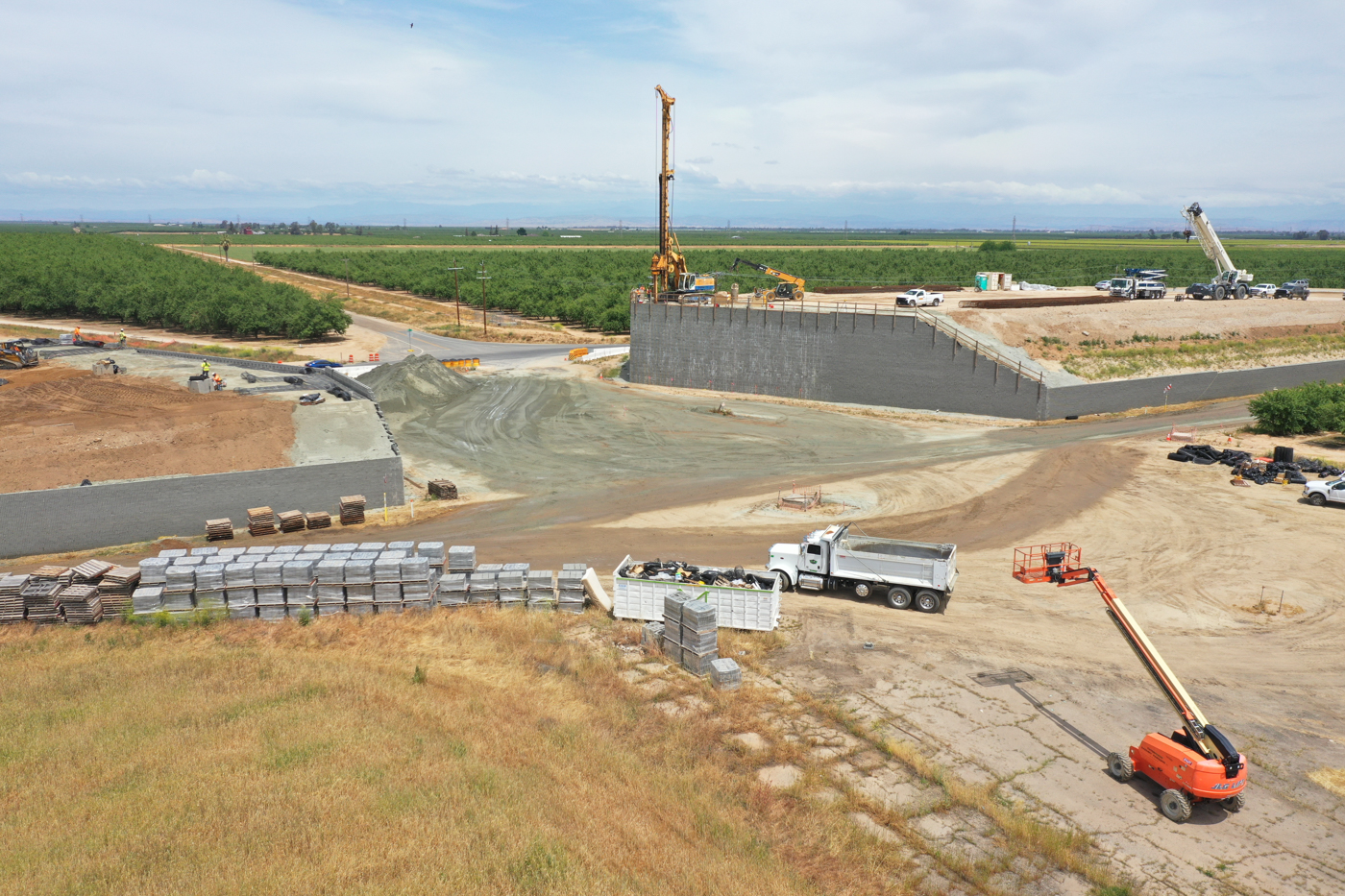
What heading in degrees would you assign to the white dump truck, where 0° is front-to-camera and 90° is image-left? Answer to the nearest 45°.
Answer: approximately 90°

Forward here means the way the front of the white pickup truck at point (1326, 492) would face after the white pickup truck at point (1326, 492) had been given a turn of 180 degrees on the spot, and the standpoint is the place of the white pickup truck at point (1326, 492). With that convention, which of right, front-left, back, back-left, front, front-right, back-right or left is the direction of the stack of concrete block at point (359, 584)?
back-right

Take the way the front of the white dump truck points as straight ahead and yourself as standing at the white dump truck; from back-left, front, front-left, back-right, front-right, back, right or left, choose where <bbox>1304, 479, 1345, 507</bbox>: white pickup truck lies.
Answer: back-right

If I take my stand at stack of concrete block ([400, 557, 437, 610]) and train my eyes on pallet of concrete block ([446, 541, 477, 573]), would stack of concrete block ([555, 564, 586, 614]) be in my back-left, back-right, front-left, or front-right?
front-right

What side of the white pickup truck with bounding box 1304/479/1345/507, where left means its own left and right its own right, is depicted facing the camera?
left

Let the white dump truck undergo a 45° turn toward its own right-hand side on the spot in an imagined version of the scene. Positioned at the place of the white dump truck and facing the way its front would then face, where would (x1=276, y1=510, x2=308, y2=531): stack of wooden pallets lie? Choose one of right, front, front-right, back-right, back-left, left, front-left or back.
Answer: front-left

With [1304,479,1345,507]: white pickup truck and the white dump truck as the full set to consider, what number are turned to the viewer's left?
2

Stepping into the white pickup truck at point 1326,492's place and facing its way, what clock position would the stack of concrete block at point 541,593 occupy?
The stack of concrete block is roughly at 10 o'clock from the white pickup truck.

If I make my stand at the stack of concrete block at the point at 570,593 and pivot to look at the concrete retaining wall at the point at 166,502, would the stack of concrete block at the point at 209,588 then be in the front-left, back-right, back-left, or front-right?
front-left

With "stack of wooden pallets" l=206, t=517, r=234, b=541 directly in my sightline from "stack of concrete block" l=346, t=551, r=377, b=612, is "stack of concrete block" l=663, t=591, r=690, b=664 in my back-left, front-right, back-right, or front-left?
back-right

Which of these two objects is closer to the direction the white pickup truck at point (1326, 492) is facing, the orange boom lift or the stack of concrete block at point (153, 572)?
the stack of concrete block

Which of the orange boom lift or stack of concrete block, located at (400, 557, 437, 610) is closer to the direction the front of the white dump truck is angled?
the stack of concrete block

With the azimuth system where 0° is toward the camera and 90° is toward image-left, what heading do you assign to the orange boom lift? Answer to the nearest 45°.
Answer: approximately 135°
